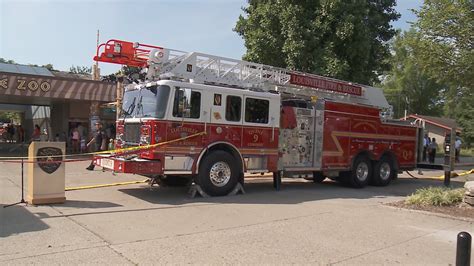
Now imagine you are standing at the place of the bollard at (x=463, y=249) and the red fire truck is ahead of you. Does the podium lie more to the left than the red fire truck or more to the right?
left

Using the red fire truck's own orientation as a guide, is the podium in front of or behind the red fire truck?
in front

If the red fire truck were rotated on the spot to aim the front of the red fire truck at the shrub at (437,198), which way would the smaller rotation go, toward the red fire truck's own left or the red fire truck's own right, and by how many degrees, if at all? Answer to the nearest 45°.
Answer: approximately 135° to the red fire truck's own left

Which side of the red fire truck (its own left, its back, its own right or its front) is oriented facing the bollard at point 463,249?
left

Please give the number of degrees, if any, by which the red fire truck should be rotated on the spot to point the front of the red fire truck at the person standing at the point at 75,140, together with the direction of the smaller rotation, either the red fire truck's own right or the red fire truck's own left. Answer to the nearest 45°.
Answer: approximately 90° to the red fire truck's own right

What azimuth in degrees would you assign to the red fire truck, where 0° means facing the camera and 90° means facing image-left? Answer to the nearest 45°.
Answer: approximately 45°

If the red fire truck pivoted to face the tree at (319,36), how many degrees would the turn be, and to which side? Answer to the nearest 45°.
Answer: approximately 135° to its right
